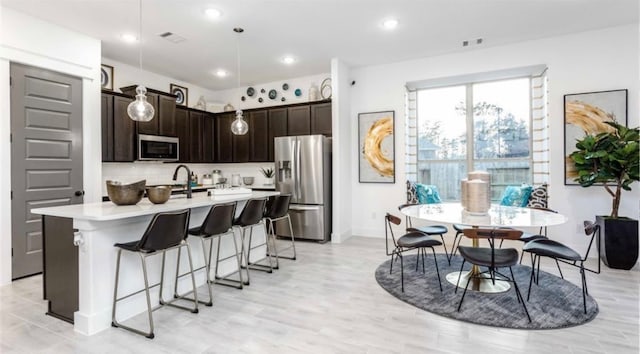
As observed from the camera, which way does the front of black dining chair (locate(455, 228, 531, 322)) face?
facing away from the viewer

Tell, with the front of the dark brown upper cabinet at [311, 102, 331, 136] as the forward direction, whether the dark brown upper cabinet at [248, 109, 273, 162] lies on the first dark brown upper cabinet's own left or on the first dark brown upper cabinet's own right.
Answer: on the first dark brown upper cabinet's own right

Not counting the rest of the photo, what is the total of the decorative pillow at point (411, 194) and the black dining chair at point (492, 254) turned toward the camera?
1

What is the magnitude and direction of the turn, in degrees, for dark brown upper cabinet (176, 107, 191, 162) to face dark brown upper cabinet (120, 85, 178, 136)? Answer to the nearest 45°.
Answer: approximately 90° to its right

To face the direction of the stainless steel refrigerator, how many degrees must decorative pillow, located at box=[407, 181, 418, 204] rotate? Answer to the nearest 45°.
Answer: approximately 90° to its right

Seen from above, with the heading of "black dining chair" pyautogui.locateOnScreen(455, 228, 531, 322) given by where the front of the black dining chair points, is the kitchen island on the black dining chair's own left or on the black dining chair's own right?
on the black dining chair's own left

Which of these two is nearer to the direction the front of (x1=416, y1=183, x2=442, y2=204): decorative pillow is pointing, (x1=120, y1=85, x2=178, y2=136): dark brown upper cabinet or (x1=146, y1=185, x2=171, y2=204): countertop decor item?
the countertop decor item
